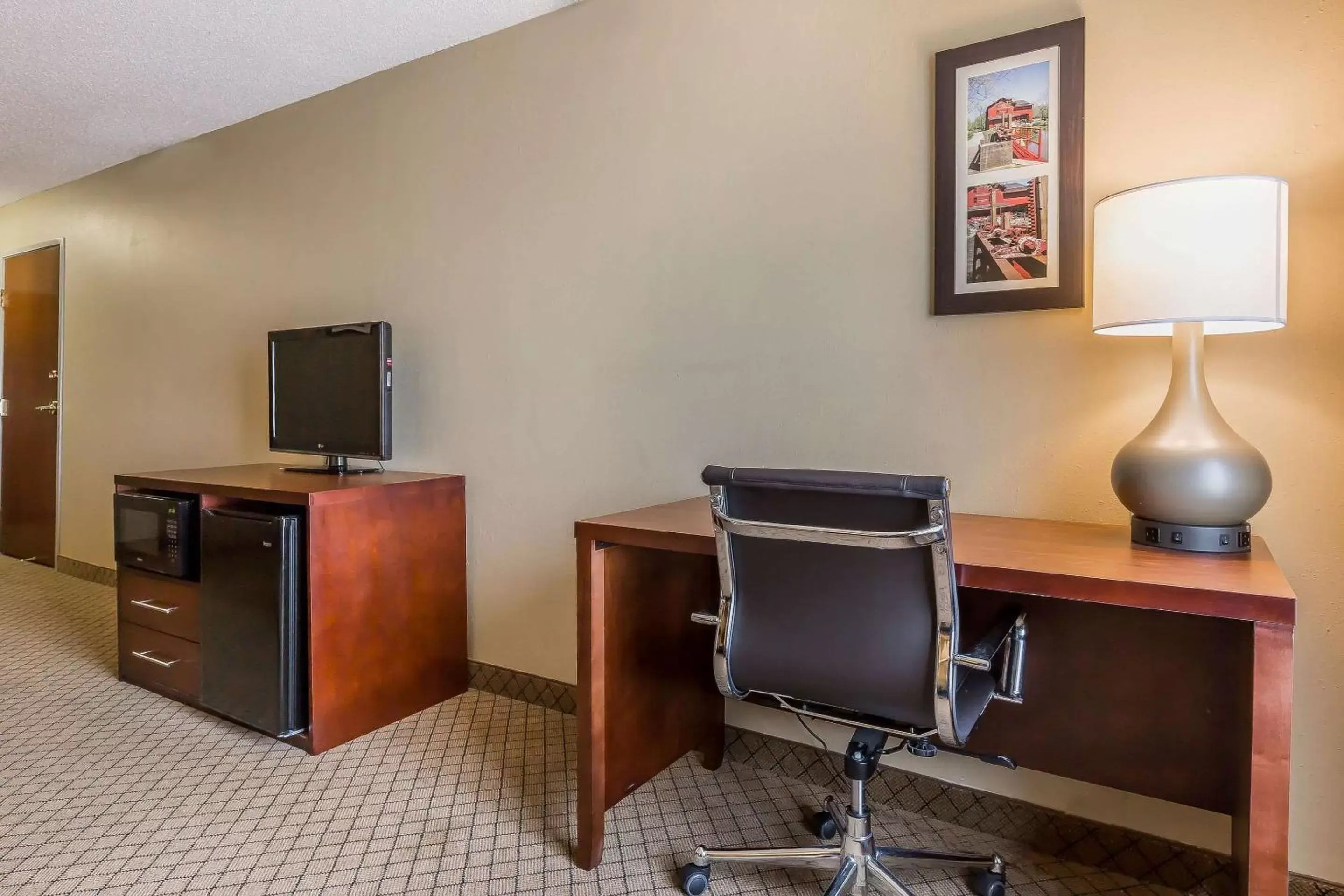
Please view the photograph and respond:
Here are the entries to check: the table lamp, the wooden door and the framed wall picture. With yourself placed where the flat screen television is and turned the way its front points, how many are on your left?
2

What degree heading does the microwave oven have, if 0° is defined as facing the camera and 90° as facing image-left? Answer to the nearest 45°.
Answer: approximately 45°

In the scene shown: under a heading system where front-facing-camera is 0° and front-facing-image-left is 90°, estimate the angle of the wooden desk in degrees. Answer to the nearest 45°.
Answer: approximately 0°

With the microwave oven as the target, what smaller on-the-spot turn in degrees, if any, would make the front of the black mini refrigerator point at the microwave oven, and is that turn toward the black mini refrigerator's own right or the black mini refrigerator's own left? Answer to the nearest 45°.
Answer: approximately 90° to the black mini refrigerator's own right

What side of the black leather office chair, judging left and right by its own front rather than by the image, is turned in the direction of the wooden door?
left

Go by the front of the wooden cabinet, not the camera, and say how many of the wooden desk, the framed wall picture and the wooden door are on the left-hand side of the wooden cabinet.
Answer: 2

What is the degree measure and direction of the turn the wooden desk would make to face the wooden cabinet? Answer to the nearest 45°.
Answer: approximately 90° to its right

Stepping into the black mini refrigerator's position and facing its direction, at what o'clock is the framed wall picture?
The framed wall picture is roughly at 9 o'clock from the black mini refrigerator.

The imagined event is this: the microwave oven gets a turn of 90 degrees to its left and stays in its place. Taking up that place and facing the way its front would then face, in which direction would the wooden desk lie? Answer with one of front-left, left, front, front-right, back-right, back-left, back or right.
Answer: front

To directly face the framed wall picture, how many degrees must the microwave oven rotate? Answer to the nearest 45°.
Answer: approximately 90° to its left
